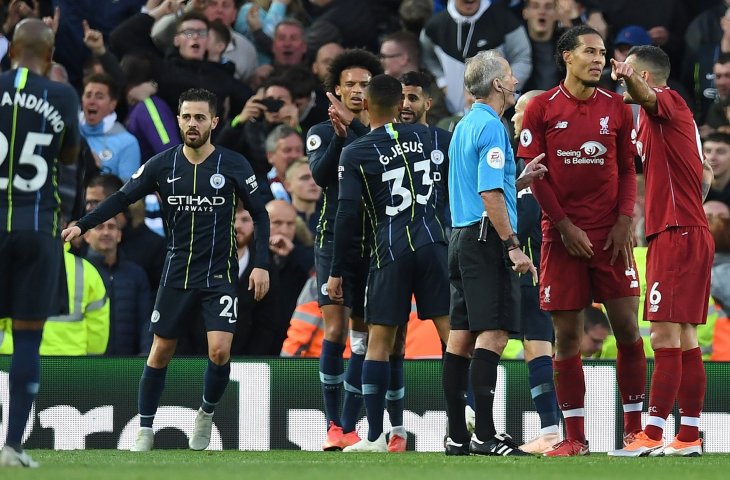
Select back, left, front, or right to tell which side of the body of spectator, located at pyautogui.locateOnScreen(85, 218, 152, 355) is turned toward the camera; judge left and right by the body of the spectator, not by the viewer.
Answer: front

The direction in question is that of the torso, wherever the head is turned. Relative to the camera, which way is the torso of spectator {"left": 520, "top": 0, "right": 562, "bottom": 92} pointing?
toward the camera

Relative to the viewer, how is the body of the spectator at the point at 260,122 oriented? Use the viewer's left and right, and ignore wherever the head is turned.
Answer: facing the viewer

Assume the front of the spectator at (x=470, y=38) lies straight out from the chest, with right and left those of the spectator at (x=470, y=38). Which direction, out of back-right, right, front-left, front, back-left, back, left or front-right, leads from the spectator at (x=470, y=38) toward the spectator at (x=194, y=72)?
right

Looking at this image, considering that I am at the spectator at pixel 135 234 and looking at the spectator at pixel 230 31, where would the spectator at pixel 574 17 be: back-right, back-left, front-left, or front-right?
front-right

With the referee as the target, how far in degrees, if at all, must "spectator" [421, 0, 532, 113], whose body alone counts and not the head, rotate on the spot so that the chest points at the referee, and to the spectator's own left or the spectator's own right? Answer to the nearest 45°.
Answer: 0° — they already face them

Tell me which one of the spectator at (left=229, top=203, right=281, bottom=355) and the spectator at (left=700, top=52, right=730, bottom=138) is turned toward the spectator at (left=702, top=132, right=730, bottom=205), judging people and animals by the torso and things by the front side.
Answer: the spectator at (left=700, top=52, right=730, bottom=138)

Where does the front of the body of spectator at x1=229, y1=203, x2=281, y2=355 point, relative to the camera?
toward the camera

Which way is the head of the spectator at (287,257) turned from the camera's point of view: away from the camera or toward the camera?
toward the camera

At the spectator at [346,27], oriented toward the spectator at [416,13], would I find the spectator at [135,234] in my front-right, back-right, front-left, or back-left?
back-right
